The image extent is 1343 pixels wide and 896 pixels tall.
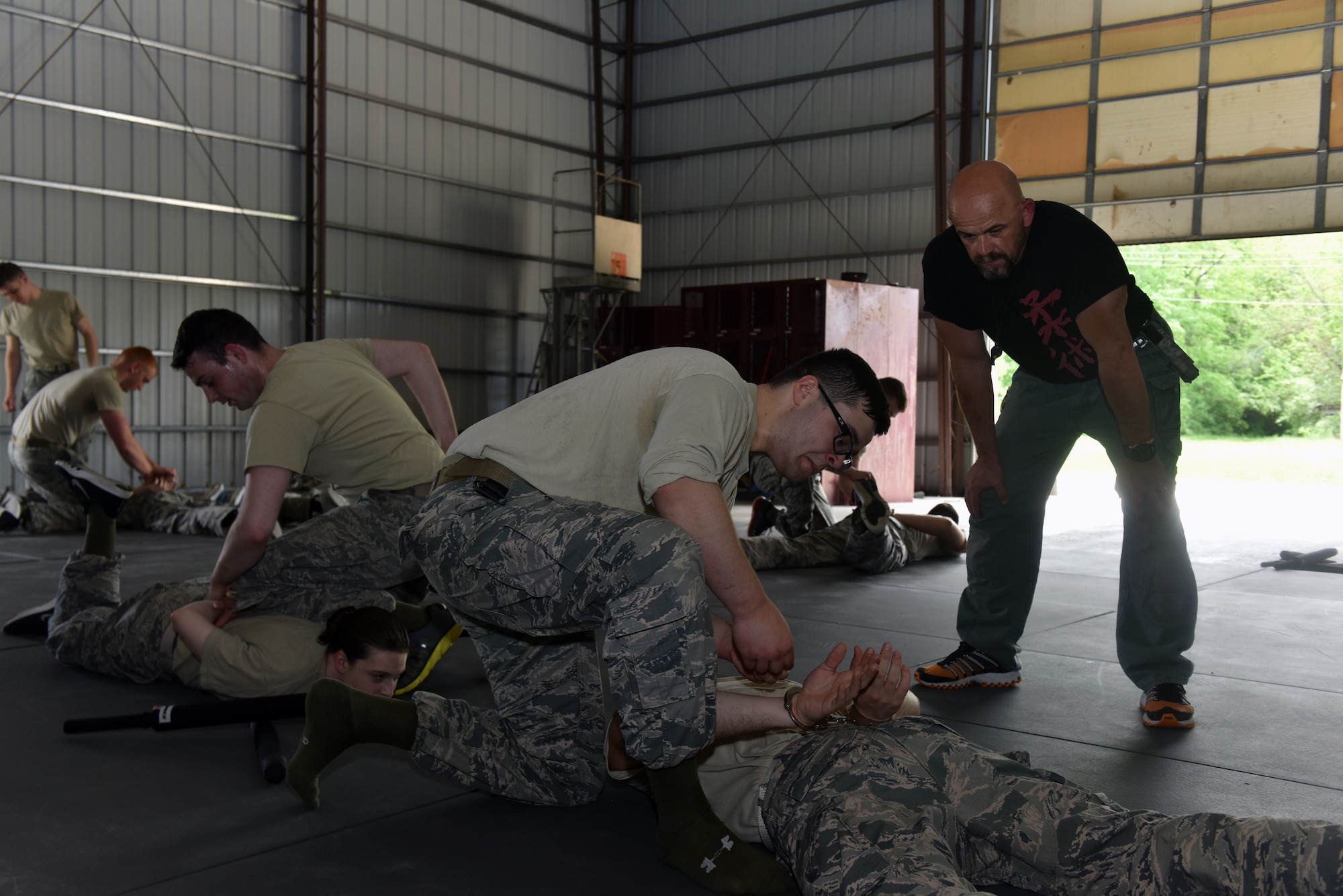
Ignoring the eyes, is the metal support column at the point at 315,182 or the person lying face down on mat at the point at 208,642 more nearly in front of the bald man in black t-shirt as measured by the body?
the person lying face down on mat

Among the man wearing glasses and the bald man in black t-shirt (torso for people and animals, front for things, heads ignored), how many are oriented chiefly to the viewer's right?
1

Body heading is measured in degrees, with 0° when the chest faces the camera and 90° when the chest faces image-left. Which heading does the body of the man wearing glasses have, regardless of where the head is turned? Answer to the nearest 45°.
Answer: approximately 270°

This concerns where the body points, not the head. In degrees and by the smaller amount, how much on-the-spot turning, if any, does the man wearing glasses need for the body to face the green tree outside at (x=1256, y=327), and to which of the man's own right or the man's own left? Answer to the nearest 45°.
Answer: approximately 45° to the man's own left

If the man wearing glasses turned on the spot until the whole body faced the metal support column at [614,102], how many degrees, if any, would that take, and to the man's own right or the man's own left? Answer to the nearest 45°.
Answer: approximately 90° to the man's own left

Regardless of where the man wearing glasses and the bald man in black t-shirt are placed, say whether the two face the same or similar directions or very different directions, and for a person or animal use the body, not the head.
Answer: very different directions

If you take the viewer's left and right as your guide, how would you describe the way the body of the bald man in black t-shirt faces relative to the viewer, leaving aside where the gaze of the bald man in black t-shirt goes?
facing the viewer and to the left of the viewer

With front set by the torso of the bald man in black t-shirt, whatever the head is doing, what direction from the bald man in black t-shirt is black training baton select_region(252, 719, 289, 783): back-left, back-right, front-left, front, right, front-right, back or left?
front

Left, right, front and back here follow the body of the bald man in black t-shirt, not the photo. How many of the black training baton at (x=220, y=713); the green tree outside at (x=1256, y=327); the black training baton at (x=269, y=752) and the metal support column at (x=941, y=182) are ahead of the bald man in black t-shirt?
2

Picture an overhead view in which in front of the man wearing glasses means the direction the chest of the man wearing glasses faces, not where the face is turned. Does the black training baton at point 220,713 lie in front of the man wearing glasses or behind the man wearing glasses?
behind

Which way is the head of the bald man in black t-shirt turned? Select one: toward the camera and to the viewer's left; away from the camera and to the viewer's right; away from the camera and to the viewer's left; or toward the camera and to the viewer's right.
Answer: toward the camera and to the viewer's left

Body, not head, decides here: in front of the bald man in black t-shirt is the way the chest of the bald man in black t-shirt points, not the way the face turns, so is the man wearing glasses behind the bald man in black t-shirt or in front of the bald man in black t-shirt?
in front

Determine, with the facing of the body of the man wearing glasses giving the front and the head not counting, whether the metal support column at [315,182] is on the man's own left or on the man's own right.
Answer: on the man's own left

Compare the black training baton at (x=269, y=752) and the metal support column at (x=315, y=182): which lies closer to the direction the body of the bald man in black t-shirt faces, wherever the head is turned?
the black training baton
